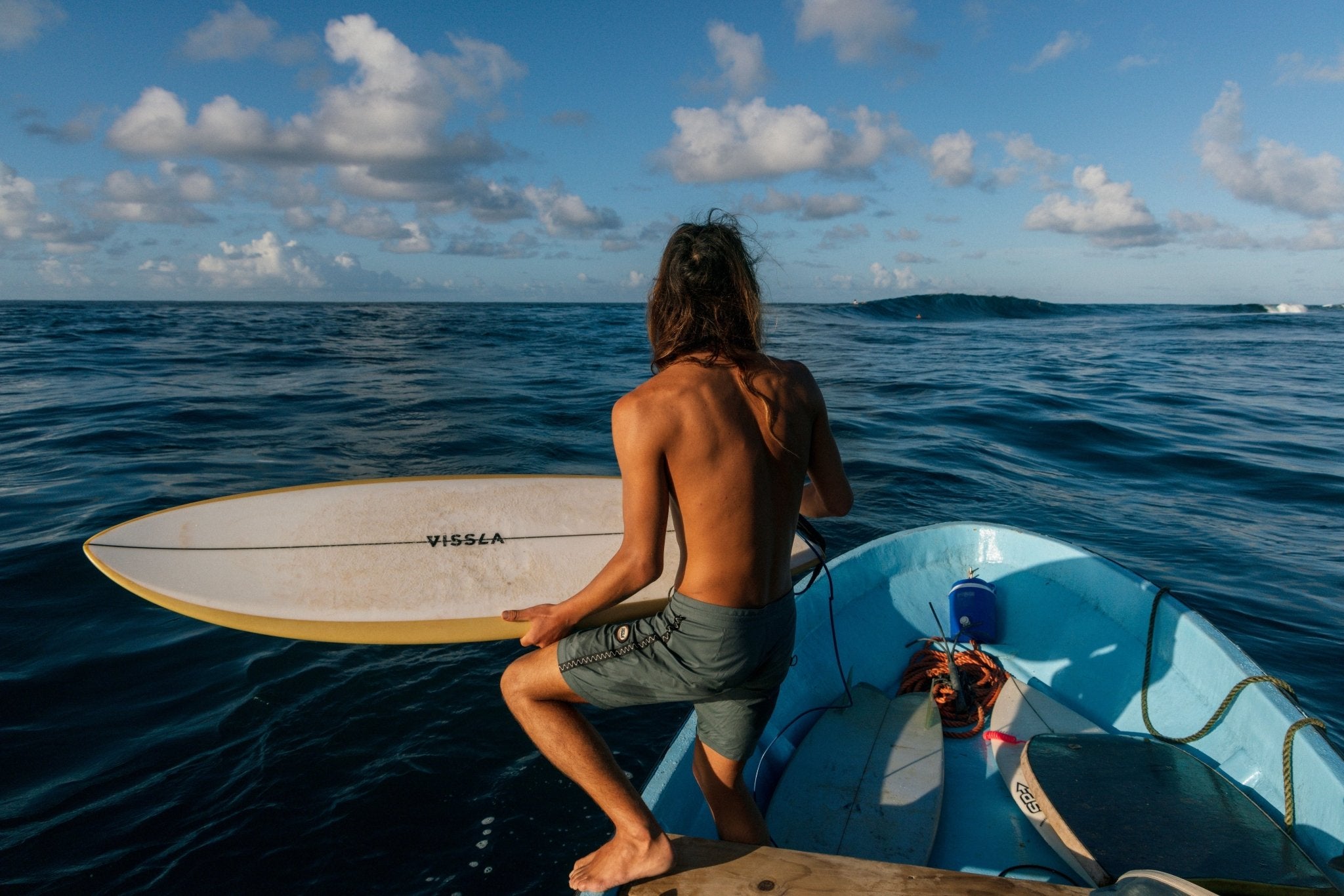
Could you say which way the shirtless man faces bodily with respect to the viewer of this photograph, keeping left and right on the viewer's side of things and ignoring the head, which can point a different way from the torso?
facing away from the viewer and to the left of the viewer

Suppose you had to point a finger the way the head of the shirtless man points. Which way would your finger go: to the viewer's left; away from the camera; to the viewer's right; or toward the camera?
away from the camera

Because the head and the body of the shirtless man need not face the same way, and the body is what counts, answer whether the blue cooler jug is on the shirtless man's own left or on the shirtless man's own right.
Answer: on the shirtless man's own right

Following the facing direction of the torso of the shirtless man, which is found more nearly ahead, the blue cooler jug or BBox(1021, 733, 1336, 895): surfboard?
the blue cooler jug

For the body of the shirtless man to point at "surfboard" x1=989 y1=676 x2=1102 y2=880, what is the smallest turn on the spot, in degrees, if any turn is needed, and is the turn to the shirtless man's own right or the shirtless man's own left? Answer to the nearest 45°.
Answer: approximately 90° to the shirtless man's own right
